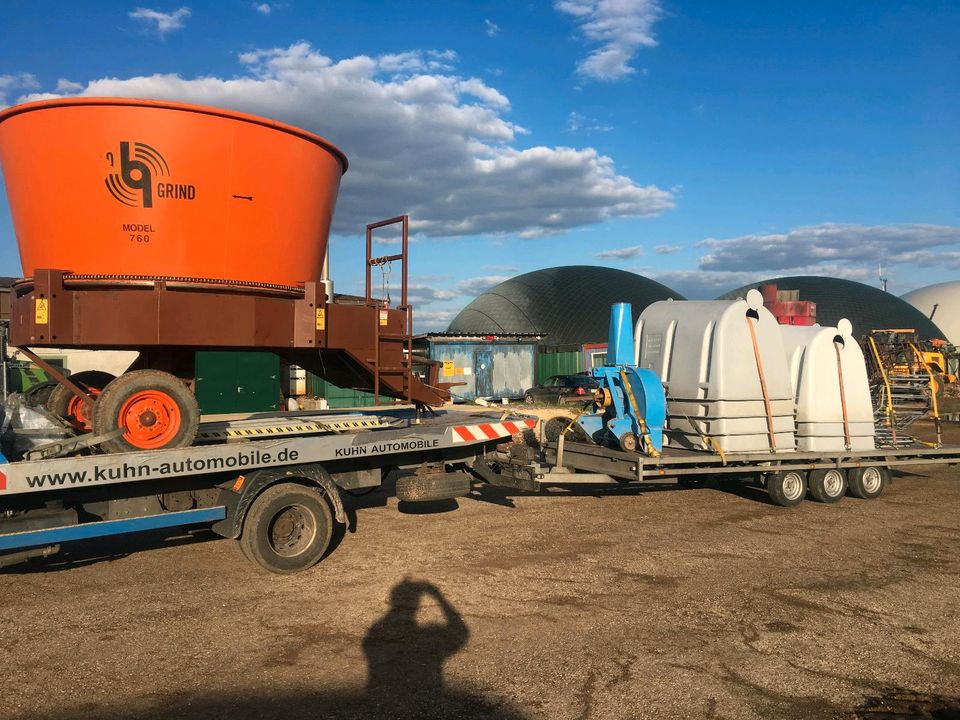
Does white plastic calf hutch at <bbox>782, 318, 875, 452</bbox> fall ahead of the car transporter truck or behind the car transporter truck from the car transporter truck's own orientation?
behind

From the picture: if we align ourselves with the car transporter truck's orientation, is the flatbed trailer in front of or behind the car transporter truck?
behind

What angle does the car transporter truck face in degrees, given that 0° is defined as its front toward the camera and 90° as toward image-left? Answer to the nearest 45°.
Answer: approximately 90°

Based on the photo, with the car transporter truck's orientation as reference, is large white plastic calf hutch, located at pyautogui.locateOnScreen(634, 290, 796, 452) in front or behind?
behind

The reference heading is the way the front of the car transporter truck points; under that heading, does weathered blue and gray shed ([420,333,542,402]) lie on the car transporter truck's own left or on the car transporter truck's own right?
on the car transporter truck's own right
